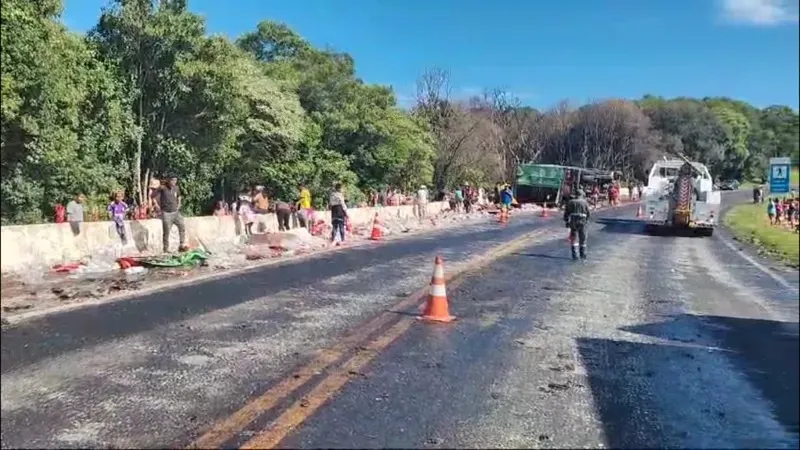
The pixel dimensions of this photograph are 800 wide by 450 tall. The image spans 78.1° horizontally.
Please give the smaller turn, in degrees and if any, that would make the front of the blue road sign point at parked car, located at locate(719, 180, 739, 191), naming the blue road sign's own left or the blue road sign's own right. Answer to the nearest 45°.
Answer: approximately 180°

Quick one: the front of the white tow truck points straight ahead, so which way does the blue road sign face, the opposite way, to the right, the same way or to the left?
the opposite way

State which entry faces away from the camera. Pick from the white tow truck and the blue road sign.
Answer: the white tow truck

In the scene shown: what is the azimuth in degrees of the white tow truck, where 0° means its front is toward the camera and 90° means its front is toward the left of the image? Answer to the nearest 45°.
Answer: approximately 180°

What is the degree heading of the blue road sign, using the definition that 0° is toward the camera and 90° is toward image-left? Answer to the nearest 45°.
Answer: approximately 0°
